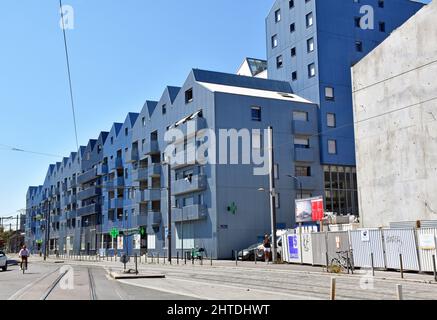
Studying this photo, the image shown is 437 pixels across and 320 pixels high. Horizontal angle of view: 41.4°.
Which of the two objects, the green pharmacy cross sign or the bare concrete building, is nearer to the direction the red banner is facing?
the bare concrete building

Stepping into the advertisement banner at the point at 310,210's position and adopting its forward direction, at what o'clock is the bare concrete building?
The bare concrete building is roughly at 10 o'clock from the advertisement banner.

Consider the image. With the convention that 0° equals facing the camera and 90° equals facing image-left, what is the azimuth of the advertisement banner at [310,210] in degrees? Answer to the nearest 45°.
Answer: approximately 0°

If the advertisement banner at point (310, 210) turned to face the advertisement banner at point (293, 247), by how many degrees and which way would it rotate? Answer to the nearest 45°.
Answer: approximately 45° to its right
